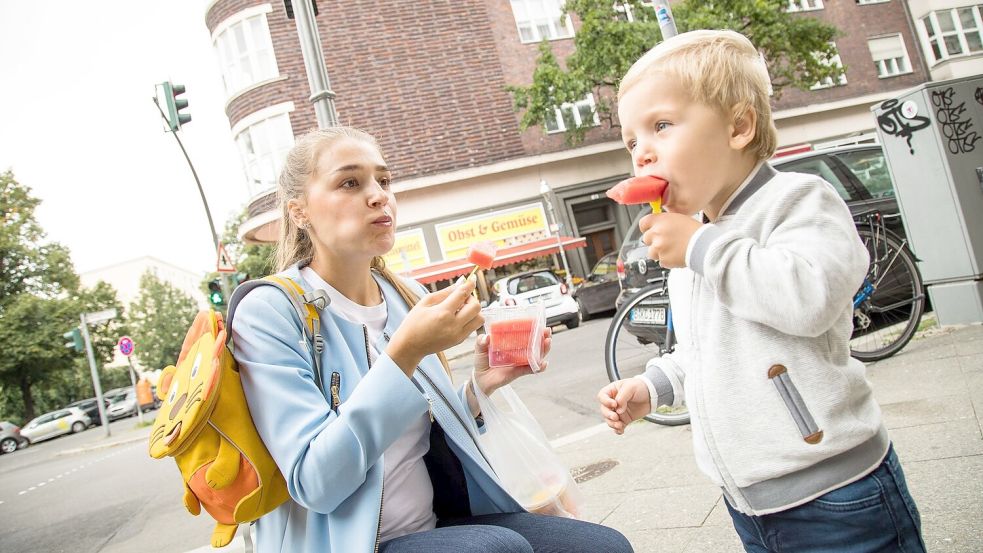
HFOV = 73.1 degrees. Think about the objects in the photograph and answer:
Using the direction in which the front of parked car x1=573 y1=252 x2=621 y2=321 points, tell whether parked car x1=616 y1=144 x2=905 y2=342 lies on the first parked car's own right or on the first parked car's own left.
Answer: on the first parked car's own left

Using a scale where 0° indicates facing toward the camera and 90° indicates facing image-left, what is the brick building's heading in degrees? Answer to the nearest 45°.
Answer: approximately 0°

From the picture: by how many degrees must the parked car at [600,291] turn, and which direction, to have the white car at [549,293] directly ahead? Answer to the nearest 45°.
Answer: approximately 45° to its right

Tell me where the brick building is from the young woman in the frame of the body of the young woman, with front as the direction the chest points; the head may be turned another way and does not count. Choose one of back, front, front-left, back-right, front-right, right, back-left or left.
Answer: back-left

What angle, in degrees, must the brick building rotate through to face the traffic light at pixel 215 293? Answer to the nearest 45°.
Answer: approximately 45° to its right

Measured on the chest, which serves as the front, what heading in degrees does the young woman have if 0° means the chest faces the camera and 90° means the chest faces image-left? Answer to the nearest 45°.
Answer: approximately 315°

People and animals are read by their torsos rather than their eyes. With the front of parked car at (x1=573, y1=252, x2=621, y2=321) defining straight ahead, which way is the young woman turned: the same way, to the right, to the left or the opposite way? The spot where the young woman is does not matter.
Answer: to the left

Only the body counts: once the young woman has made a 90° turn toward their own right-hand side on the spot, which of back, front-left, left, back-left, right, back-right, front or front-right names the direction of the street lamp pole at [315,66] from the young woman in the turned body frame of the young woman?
back-right
